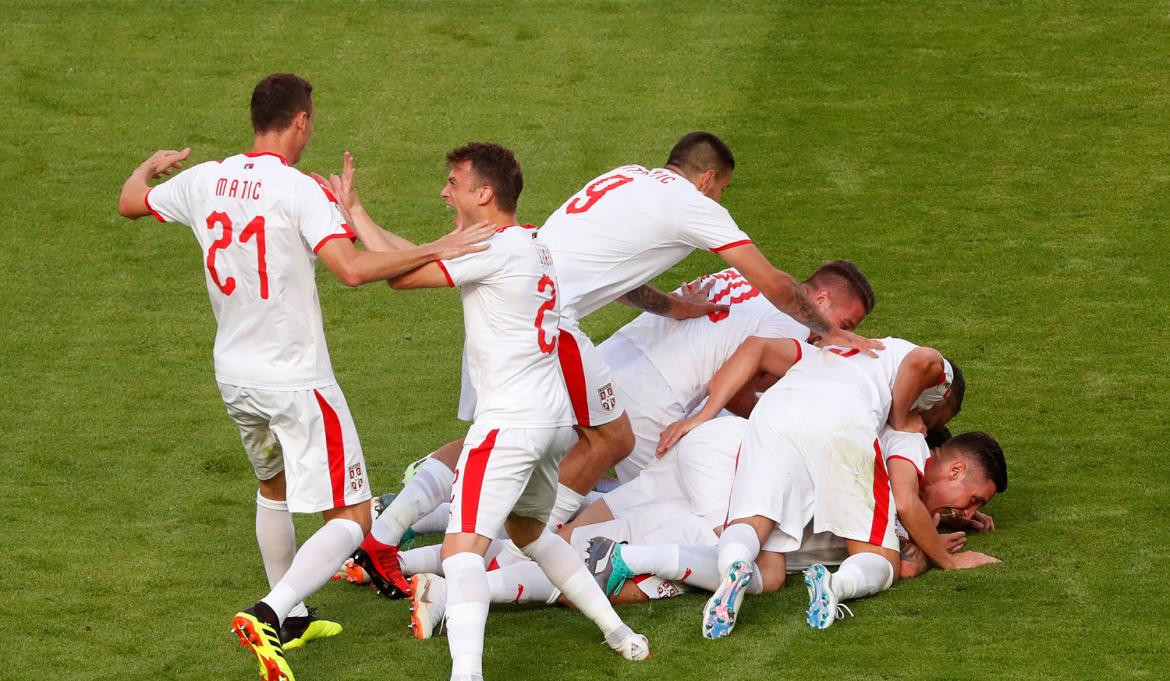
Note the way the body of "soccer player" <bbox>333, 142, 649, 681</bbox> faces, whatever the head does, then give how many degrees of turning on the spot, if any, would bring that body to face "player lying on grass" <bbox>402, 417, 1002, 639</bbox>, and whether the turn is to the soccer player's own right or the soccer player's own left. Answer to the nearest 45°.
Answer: approximately 135° to the soccer player's own right

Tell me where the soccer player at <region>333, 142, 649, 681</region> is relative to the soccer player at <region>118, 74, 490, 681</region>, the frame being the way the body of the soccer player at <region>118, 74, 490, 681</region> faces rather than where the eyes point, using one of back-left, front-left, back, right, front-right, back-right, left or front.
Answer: right

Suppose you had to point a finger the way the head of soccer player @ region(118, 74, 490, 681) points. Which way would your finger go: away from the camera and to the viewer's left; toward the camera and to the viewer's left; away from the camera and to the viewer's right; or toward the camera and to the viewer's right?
away from the camera and to the viewer's right

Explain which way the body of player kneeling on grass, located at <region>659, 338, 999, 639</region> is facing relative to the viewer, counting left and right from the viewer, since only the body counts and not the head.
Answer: facing away from the viewer and to the right of the viewer

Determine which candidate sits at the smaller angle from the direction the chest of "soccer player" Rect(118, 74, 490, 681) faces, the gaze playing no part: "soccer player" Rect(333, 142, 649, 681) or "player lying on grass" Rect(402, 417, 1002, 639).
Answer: the player lying on grass

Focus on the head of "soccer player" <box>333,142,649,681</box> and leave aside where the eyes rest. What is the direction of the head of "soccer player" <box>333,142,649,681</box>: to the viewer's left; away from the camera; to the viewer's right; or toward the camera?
to the viewer's left

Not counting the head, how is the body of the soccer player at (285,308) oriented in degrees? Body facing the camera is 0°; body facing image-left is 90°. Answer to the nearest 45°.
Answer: approximately 225°

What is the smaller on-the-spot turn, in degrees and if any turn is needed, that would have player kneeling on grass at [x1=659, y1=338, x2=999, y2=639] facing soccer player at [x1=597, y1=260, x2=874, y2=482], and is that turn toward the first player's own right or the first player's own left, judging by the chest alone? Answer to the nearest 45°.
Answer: approximately 90° to the first player's own left
